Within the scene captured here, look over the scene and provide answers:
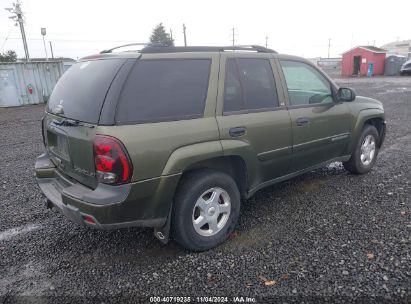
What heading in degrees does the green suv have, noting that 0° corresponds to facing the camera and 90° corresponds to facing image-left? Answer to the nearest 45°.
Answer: approximately 225°

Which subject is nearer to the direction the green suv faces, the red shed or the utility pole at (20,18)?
the red shed

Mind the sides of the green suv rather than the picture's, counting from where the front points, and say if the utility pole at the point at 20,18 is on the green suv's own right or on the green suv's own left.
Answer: on the green suv's own left

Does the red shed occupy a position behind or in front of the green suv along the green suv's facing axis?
in front
